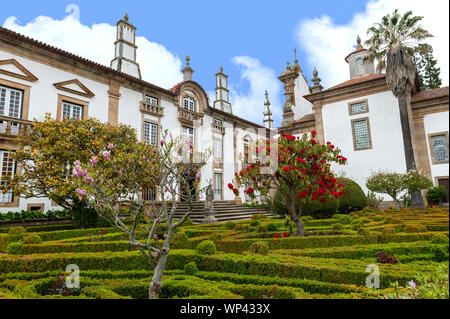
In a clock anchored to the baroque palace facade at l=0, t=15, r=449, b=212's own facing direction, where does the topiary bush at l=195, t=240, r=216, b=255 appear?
The topiary bush is roughly at 1 o'clock from the baroque palace facade.

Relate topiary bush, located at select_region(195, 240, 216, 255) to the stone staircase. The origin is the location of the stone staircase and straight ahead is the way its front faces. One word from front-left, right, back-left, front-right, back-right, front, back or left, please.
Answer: front-right

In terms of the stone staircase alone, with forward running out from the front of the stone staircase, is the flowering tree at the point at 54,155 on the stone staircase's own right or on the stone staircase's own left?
on the stone staircase's own right

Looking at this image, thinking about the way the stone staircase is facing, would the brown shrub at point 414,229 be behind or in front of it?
in front

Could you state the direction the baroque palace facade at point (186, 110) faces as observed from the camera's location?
facing the viewer and to the right of the viewer

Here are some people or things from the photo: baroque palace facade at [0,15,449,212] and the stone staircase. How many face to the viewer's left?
0

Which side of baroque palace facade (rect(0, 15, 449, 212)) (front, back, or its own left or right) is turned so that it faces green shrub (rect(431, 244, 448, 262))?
front
